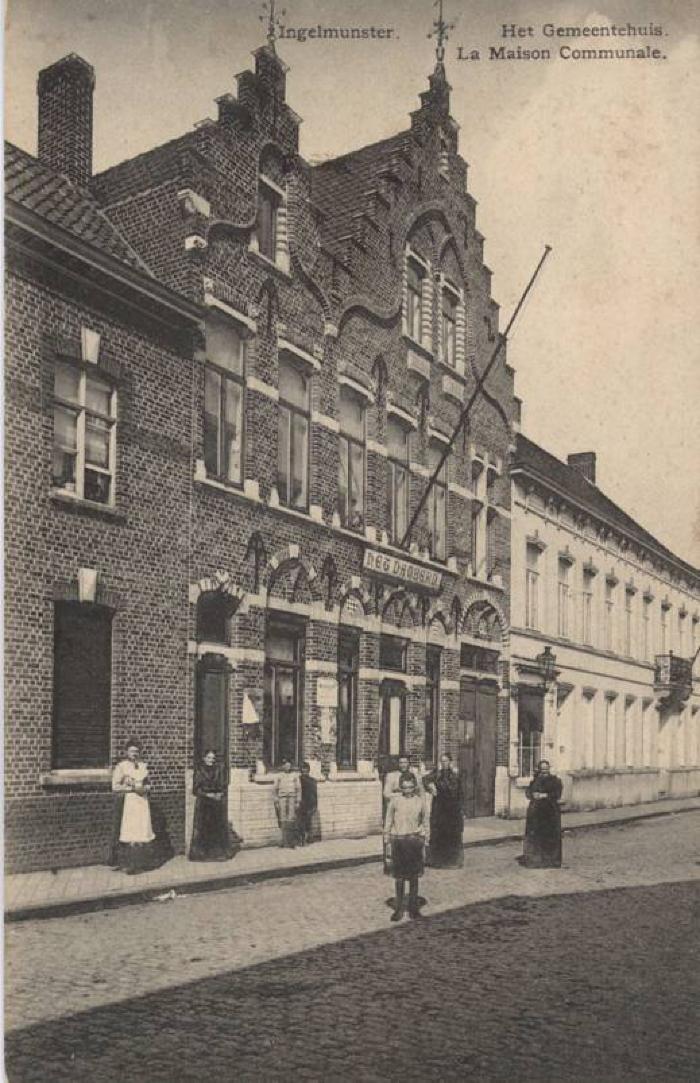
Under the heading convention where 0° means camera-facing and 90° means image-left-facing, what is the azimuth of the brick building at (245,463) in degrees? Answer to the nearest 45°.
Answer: approximately 315°

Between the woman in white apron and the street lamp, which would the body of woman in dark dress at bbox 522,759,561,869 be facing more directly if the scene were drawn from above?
the woman in white apron

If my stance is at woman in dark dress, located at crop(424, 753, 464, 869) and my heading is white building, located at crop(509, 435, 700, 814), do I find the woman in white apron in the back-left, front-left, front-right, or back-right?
back-left

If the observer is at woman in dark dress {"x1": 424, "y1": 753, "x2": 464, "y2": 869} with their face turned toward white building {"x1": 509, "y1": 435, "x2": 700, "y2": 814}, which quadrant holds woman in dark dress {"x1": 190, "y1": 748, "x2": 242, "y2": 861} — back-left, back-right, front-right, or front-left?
back-left

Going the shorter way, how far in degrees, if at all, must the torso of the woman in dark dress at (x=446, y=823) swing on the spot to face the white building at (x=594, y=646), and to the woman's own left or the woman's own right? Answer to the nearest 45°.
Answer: approximately 180°

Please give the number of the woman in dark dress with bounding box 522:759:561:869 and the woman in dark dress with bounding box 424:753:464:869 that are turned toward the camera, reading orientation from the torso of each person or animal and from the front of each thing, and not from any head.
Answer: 2

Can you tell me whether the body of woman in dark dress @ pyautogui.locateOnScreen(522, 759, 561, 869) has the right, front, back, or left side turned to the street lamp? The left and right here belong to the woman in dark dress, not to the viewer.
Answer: back

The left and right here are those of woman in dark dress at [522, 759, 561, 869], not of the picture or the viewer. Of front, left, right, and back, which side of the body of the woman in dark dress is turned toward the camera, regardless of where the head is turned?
front

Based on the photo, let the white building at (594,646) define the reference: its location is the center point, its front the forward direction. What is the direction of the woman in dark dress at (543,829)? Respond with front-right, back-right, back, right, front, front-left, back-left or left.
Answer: front-right

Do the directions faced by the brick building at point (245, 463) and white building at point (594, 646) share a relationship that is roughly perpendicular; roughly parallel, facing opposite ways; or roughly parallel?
roughly parallel

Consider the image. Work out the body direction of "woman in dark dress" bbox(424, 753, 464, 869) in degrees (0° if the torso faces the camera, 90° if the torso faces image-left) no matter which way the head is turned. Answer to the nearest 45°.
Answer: approximately 0°

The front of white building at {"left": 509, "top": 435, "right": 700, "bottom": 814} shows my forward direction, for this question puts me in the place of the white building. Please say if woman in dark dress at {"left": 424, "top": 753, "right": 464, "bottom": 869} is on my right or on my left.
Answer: on my right

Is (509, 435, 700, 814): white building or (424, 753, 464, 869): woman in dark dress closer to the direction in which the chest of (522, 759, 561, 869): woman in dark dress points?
the woman in dark dress
